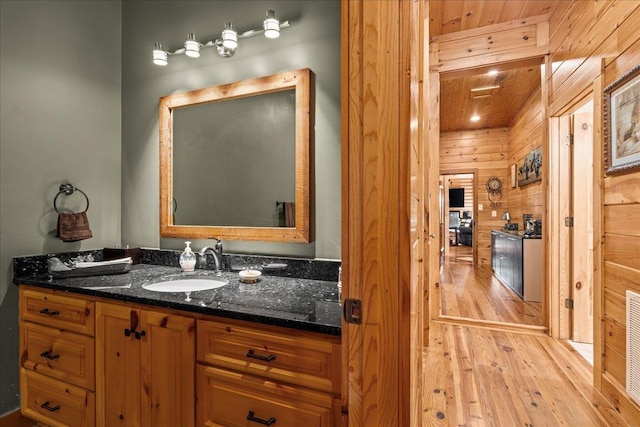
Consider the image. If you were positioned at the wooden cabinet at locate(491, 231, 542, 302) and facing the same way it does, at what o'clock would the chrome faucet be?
The chrome faucet is roughly at 10 o'clock from the wooden cabinet.

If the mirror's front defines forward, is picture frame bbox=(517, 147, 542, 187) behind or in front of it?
behind

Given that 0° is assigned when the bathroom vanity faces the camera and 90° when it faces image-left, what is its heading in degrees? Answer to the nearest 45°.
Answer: approximately 45°

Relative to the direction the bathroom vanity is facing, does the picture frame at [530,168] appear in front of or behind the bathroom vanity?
behind

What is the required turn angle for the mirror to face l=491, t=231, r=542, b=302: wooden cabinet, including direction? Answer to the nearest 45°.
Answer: approximately 135° to its left

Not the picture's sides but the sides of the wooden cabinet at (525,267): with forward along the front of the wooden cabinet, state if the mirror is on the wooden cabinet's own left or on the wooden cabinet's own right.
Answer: on the wooden cabinet's own left

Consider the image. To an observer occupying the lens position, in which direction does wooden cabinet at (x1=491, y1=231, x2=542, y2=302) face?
facing to the left of the viewer

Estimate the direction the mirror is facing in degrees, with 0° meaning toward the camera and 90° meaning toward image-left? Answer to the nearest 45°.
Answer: approximately 45°

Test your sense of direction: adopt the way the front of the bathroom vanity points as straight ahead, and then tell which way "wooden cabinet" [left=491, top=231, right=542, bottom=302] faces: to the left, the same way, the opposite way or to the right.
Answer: to the right
